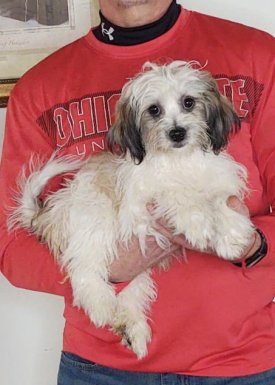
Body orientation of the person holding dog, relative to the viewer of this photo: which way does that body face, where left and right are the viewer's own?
facing the viewer

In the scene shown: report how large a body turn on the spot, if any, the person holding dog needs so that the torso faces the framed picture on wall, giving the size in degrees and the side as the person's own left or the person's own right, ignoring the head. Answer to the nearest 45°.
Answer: approximately 135° to the person's own right

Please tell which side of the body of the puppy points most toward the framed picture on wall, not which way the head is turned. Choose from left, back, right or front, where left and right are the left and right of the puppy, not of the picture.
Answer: back

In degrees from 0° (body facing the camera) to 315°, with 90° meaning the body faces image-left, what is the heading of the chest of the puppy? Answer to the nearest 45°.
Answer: approximately 315°

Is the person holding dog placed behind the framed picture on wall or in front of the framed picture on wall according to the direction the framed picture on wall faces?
in front

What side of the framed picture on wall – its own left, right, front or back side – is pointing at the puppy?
front

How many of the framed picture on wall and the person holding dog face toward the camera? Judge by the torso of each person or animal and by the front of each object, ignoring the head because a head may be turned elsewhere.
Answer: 2

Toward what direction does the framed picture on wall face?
toward the camera
